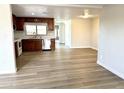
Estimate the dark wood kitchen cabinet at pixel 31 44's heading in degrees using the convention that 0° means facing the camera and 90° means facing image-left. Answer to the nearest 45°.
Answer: approximately 0°

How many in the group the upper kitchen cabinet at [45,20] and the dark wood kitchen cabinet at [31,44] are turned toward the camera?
2

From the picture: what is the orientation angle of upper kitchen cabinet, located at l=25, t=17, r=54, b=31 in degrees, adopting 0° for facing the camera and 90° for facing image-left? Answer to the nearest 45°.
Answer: approximately 0°
